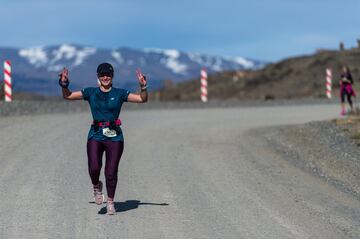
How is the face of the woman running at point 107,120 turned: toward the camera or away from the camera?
toward the camera

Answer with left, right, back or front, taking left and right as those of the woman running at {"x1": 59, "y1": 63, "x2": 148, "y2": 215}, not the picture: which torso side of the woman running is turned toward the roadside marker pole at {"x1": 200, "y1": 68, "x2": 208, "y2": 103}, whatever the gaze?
back

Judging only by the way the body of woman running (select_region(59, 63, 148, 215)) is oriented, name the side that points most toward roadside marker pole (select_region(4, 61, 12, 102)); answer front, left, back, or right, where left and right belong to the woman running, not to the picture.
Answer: back

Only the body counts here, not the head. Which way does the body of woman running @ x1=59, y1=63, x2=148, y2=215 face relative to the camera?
toward the camera
